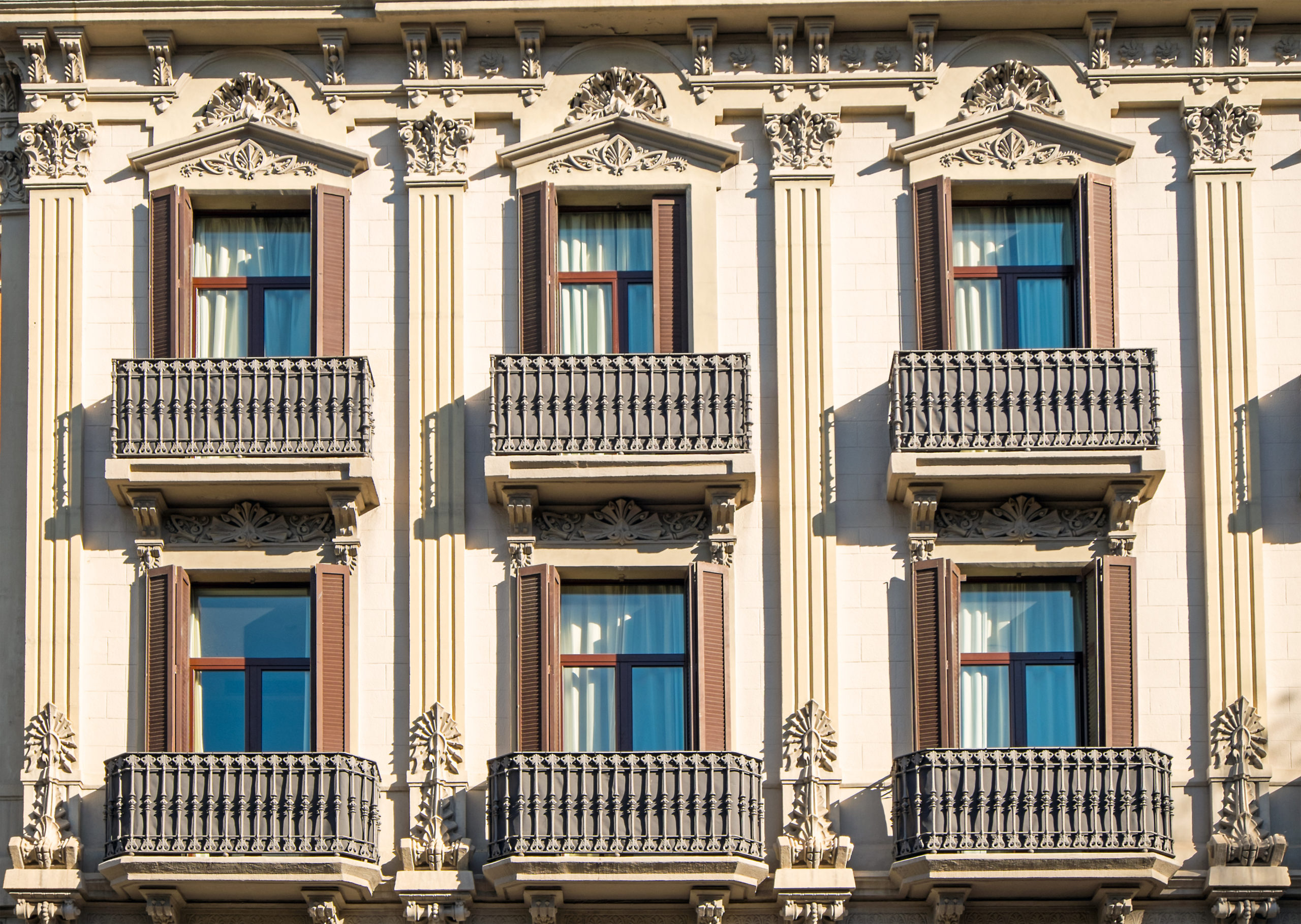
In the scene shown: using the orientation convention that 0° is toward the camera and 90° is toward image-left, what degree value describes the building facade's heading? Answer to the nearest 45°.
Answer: approximately 0°
